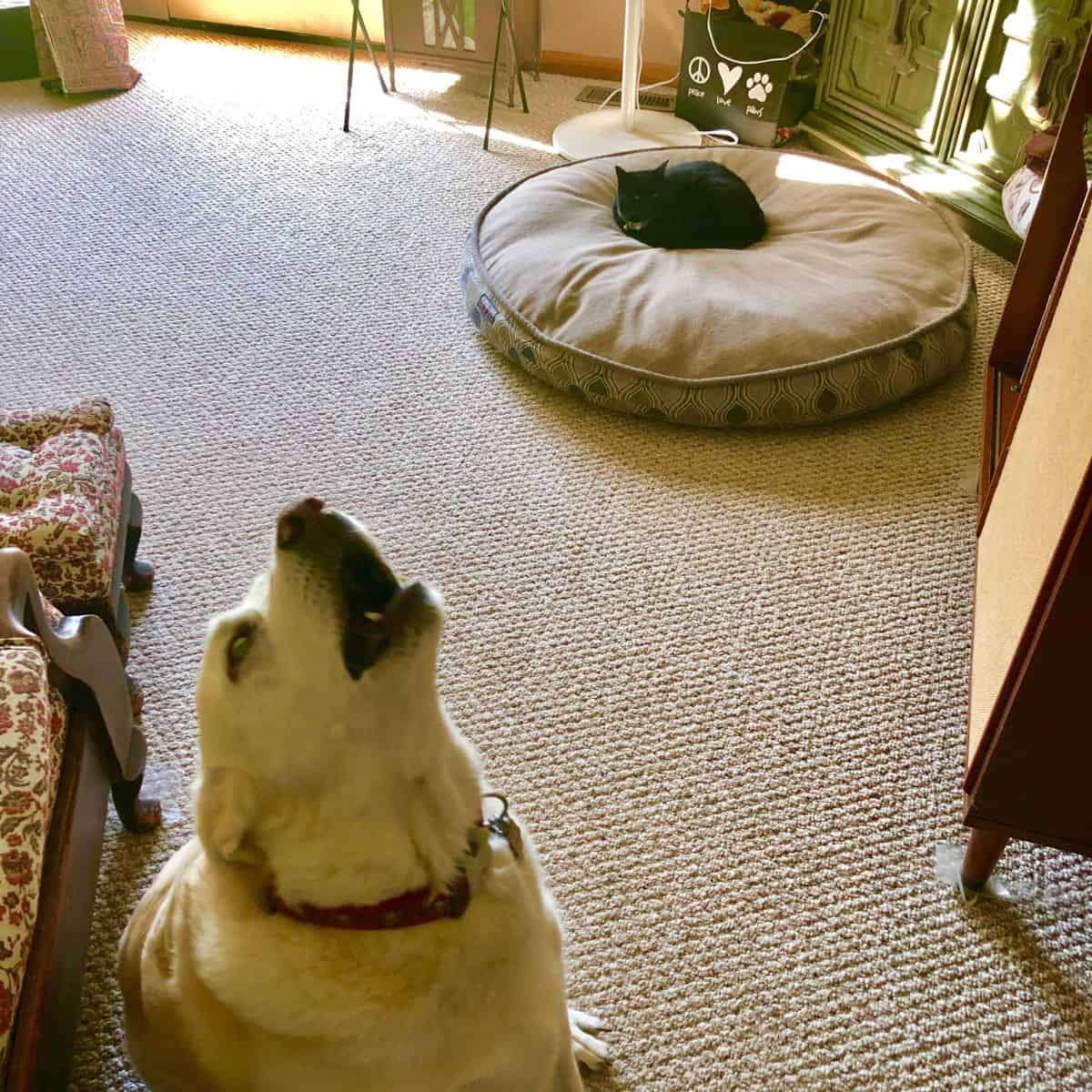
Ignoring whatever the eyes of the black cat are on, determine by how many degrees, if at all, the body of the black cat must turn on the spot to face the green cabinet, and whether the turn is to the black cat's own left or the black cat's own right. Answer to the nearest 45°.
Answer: approximately 180°

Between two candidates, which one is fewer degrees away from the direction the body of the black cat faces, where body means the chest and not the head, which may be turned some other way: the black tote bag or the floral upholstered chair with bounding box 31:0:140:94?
the floral upholstered chair

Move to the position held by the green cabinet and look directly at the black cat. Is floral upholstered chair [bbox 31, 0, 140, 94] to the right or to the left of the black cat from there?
right

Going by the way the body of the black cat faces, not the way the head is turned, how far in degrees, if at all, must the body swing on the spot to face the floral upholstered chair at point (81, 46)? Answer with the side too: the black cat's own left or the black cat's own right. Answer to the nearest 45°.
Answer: approximately 90° to the black cat's own right

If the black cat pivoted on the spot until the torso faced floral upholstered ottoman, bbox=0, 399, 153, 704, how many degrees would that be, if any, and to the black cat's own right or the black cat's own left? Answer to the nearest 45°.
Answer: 0° — it already faces it

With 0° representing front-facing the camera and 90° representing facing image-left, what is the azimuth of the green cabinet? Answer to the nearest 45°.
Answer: approximately 45°

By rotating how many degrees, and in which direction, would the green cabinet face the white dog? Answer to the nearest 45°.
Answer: approximately 45° to its left

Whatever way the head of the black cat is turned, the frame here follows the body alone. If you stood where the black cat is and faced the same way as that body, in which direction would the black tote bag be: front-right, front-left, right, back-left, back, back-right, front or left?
back-right

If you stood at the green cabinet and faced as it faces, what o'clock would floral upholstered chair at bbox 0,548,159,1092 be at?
The floral upholstered chair is roughly at 11 o'clock from the green cabinet.
